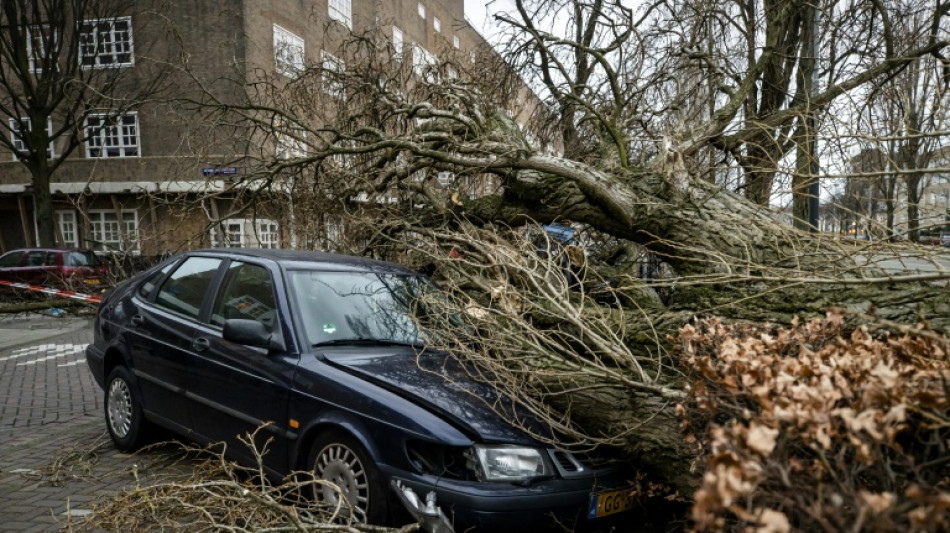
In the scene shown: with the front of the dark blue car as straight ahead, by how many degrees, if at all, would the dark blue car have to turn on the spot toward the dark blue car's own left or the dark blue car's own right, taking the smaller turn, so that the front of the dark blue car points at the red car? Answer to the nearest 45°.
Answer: approximately 180°

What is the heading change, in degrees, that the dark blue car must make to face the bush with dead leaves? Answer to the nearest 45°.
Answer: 0° — it already faces it

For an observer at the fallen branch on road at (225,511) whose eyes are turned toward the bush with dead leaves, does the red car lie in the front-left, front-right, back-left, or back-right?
back-left

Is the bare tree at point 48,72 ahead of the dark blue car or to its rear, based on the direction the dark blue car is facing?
to the rear

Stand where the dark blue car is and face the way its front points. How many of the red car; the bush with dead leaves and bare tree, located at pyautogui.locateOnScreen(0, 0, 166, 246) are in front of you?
1

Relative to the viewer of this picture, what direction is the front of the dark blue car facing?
facing the viewer and to the right of the viewer

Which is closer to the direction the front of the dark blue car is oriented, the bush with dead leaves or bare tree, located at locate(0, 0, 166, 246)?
the bush with dead leaves

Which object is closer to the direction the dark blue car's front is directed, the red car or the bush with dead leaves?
the bush with dead leaves
